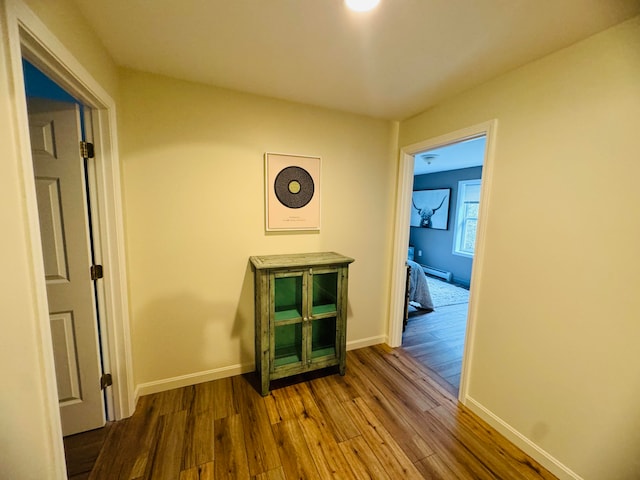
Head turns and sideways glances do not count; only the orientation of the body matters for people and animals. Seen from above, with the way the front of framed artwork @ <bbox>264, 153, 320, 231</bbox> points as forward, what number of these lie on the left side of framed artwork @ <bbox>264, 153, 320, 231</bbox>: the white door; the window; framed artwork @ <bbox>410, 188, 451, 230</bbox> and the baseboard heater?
3

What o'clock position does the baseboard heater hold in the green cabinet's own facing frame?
The baseboard heater is roughly at 9 o'clock from the green cabinet.

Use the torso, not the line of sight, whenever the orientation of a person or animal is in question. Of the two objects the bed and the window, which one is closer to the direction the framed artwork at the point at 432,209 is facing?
the bed

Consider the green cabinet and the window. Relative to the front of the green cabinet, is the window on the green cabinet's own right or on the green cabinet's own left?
on the green cabinet's own left

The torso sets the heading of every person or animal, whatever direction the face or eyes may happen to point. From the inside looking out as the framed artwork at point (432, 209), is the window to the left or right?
on its left

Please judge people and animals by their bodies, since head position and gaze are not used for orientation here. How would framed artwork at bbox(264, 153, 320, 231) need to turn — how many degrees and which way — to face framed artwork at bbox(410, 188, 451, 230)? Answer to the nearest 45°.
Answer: approximately 90° to its left

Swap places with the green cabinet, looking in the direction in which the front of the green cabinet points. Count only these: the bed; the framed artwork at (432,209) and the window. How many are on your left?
3

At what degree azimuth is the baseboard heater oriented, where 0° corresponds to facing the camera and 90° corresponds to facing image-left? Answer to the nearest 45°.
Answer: approximately 45°
